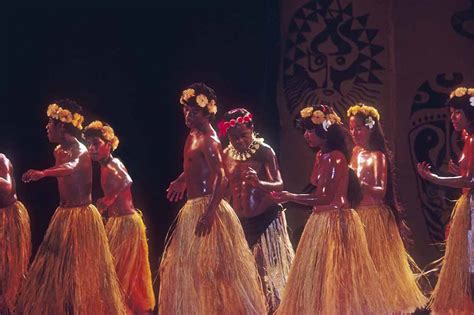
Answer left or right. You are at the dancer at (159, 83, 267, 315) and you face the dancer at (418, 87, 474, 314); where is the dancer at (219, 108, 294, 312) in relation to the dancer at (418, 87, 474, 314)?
left

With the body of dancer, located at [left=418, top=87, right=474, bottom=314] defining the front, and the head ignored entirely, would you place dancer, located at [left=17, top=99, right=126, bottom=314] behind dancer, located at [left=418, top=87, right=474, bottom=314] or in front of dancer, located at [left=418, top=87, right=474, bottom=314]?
in front

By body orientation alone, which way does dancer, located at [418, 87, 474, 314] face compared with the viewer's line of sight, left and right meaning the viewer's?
facing to the left of the viewer

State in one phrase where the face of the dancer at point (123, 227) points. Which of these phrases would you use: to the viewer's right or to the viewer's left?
to the viewer's left

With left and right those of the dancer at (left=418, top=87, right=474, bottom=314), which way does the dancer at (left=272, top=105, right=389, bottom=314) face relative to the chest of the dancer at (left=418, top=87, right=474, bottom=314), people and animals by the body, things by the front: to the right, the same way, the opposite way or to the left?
the same way

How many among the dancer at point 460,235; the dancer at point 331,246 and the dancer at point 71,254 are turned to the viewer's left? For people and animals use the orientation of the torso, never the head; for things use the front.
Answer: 3

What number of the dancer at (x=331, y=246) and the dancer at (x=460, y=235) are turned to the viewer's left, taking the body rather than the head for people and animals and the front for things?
2

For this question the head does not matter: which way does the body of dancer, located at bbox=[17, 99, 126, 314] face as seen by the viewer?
to the viewer's left

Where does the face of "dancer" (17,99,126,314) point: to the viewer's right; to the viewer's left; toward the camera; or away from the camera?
to the viewer's left

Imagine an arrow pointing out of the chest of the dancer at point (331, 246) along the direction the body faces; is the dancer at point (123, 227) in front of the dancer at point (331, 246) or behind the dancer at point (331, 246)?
in front

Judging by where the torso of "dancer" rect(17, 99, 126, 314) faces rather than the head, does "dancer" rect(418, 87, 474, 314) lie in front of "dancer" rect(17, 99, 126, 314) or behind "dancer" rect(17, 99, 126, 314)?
behind

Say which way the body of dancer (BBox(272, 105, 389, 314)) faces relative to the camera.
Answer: to the viewer's left

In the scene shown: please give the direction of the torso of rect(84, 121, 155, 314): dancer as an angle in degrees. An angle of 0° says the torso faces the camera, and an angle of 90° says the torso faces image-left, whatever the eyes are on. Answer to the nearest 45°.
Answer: approximately 45°

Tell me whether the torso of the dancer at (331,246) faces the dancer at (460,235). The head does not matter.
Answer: no

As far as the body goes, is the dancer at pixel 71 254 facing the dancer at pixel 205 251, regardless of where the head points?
no

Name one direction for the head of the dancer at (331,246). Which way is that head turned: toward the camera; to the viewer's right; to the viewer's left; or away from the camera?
to the viewer's left
